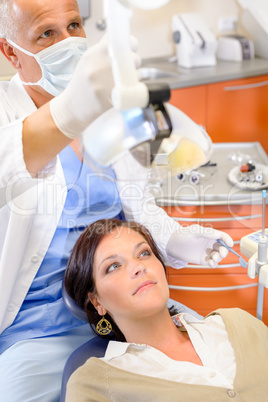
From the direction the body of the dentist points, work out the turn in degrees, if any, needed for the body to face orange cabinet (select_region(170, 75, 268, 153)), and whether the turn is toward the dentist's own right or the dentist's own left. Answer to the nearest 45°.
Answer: approximately 90° to the dentist's own left

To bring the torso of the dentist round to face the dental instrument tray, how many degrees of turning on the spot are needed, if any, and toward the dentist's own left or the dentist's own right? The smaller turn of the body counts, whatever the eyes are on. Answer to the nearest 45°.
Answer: approximately 90° to the dentist's own left

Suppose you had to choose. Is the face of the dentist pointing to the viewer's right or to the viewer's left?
to the viewer's right

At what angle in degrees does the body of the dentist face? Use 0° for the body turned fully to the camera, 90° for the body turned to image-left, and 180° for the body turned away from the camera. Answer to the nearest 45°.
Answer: approximately 315°
